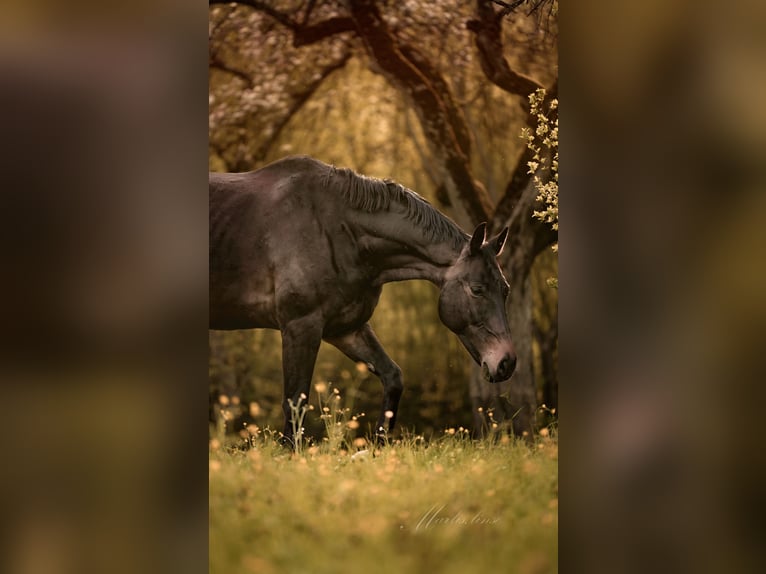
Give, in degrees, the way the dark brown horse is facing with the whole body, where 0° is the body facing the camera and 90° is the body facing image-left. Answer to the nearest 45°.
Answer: approximately 270°
